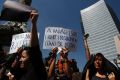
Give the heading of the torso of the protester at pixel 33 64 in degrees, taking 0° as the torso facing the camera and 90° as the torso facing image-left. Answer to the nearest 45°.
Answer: approximately 45°
